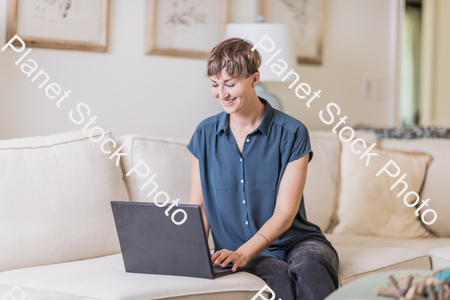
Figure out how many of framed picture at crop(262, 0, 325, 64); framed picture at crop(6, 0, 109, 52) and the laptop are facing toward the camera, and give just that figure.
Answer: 2

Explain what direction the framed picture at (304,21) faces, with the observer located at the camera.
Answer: facing the viewer

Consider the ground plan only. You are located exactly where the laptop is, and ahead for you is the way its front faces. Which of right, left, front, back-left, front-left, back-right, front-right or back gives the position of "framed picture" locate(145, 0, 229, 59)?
front-left

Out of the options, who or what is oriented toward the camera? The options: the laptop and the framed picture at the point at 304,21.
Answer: the framed picture

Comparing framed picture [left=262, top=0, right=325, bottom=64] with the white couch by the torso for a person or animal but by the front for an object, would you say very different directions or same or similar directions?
same or similar directions

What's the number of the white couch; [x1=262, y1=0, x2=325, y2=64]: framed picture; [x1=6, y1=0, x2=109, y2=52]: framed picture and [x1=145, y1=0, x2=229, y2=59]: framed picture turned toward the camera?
4

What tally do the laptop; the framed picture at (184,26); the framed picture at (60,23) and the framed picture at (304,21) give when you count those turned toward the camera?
3

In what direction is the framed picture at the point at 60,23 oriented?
toward the camera

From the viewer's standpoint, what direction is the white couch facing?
toward the camera

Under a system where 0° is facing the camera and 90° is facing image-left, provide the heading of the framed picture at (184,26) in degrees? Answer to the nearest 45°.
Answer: approximately 0°

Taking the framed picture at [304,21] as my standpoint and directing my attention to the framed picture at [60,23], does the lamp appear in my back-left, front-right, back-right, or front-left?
front-left

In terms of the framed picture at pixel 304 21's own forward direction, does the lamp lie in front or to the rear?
in front

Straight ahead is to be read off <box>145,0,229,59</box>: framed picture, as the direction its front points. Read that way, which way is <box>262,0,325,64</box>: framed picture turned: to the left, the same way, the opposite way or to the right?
the same way

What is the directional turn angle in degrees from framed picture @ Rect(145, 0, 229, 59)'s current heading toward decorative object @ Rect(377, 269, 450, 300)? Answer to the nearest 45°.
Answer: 0° — it already faces it

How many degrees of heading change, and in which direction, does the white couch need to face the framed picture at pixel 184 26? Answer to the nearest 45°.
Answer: approximately 180°

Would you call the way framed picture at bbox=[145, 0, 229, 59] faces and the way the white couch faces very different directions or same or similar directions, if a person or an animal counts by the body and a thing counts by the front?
same or similar directions

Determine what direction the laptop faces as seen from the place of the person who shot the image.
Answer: facing away from the viewer and to the right of the viewer

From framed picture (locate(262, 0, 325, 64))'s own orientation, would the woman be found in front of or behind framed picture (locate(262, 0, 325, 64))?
in front

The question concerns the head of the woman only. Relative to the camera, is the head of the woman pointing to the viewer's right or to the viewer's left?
to the viewer's left
